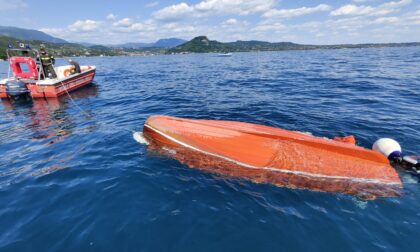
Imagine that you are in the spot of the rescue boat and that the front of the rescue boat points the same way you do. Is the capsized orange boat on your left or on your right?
on your right

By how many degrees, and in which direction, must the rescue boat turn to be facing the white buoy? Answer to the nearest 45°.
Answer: approximately 90° to its right

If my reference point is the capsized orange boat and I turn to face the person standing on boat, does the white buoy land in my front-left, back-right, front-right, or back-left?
back-right

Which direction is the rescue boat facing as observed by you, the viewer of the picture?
facing away from the viewer and to the right of the viewer
